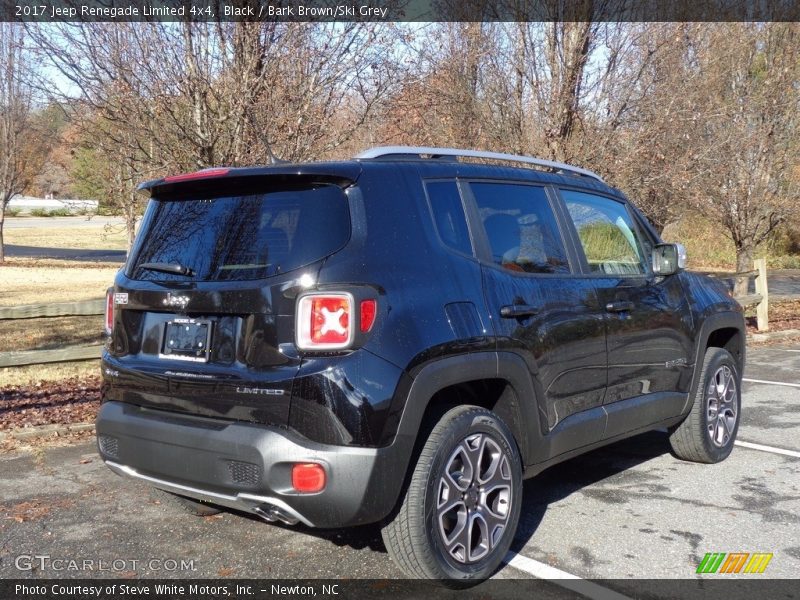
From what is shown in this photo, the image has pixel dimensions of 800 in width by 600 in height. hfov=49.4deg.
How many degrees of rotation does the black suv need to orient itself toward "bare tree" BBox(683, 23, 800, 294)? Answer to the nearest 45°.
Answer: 0° — it already faces it

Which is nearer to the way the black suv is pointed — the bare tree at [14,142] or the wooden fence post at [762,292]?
the wooden fence post

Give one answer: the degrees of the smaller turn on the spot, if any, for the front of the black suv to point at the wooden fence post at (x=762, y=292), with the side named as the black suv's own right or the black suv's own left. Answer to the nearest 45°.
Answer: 0° — it already faces it

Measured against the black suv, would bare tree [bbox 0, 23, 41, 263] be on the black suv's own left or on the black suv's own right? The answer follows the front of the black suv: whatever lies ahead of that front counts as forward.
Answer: on the black suv's own left

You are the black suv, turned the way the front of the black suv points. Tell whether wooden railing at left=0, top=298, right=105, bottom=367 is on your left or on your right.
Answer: on your left

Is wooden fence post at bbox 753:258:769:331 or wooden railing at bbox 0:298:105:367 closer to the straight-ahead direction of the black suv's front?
the wooden fence post

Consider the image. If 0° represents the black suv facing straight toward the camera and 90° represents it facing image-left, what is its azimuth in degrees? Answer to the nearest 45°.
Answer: approximately 225°
